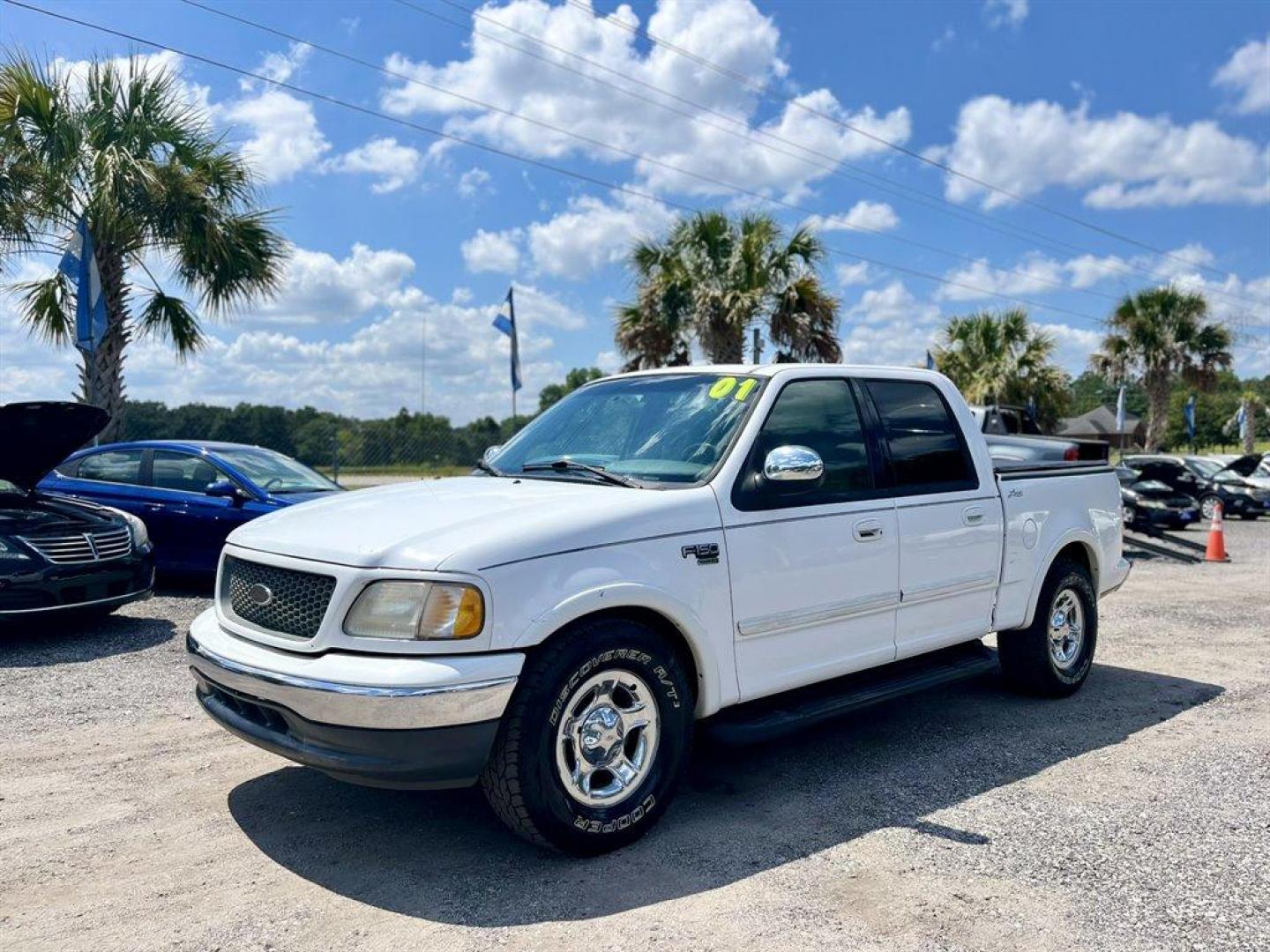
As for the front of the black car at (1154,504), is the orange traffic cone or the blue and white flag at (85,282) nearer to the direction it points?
the orange traffic cone

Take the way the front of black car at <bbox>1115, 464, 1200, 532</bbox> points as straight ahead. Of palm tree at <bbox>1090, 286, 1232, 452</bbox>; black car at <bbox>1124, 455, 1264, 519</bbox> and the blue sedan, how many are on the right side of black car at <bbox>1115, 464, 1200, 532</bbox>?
1

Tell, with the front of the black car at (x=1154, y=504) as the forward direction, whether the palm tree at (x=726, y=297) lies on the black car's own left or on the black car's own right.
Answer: on the black car's own right

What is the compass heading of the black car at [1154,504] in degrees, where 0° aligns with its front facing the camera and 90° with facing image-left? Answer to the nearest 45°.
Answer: approximately 315°

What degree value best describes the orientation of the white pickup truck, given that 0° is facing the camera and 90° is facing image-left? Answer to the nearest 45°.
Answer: approximately 45°

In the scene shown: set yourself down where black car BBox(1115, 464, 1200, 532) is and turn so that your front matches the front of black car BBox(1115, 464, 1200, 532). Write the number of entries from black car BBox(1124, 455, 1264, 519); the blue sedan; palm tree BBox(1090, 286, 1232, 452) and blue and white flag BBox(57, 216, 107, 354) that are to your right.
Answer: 2

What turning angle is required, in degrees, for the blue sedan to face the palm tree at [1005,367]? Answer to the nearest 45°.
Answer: approximately 90° to its left

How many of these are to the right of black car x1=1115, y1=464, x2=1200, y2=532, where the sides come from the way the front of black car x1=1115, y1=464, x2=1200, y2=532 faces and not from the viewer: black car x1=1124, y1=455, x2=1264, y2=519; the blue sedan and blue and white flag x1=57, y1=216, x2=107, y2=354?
2

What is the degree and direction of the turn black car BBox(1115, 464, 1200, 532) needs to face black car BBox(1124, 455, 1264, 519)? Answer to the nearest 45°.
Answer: approximately 135° to its left

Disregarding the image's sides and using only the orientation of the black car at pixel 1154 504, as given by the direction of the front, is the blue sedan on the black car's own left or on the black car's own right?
on the black car's own right

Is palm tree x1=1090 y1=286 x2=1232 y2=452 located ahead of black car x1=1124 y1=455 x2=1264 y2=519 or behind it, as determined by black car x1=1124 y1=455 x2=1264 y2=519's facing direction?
behind

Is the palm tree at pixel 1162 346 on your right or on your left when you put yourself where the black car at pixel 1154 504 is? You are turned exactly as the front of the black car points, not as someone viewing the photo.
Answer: on your left

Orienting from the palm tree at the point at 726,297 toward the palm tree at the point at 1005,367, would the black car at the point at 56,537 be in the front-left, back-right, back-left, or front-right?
back-right
